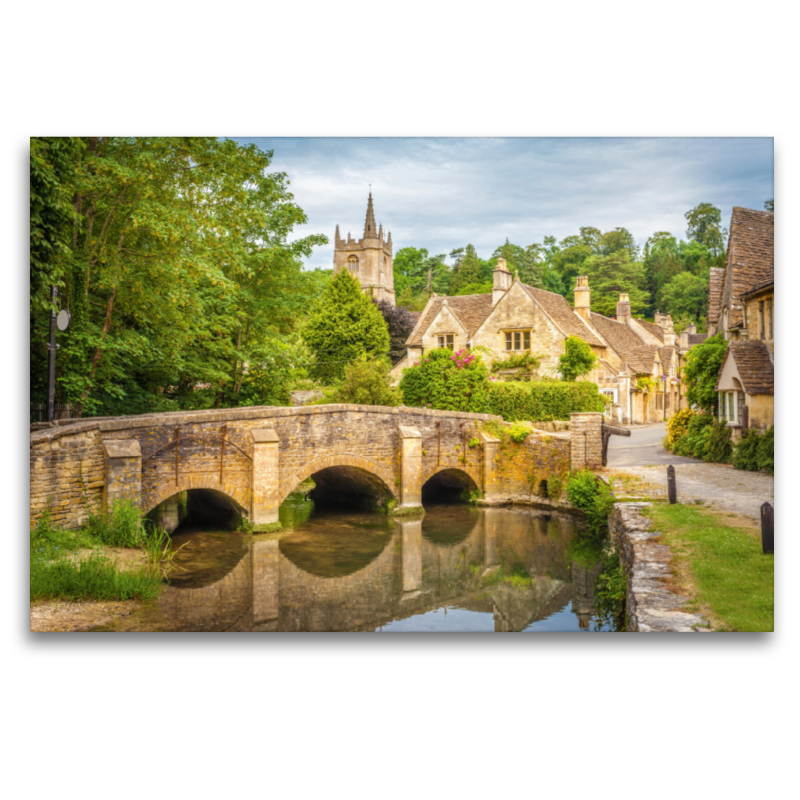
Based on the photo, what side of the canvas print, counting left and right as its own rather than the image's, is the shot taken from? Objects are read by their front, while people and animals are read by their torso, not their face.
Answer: front
